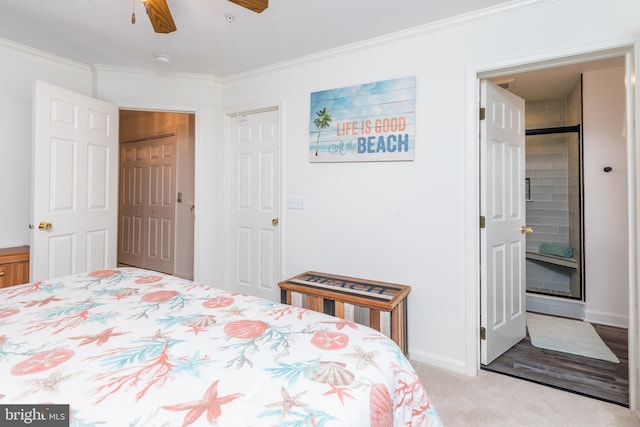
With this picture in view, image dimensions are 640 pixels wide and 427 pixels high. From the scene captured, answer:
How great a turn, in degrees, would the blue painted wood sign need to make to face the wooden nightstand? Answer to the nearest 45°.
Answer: approximately 45° to its right

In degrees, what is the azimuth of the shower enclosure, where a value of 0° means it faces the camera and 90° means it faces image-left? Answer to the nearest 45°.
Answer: approximately 0°

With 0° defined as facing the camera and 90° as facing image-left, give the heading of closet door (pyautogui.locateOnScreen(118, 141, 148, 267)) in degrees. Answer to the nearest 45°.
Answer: approximately 45°

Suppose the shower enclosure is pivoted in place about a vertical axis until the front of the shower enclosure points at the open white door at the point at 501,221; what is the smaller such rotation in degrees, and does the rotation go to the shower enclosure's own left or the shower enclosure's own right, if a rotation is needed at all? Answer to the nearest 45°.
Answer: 0° — it already faces it

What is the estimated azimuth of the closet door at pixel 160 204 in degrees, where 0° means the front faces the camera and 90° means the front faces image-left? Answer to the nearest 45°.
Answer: approximately 45°

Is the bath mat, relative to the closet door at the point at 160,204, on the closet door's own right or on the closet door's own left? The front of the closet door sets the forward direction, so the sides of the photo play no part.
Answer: on the closet door's own left
